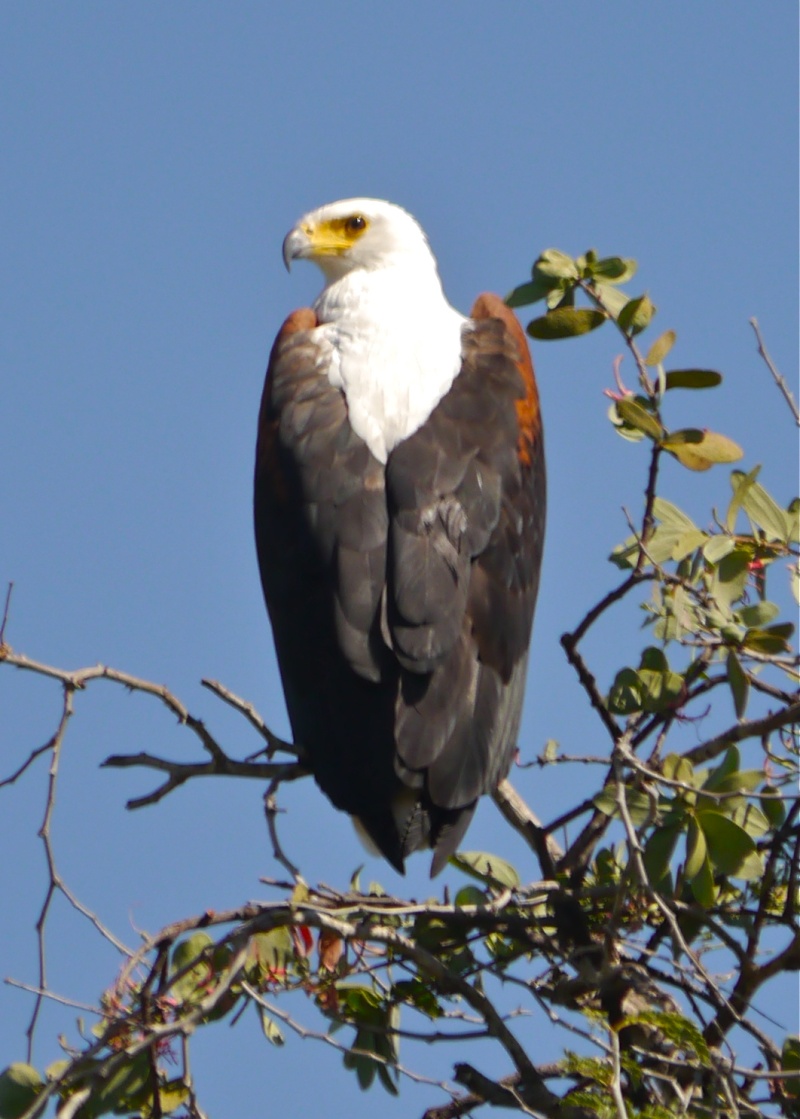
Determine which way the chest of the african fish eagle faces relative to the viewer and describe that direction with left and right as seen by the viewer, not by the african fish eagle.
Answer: facing away from the viewer
